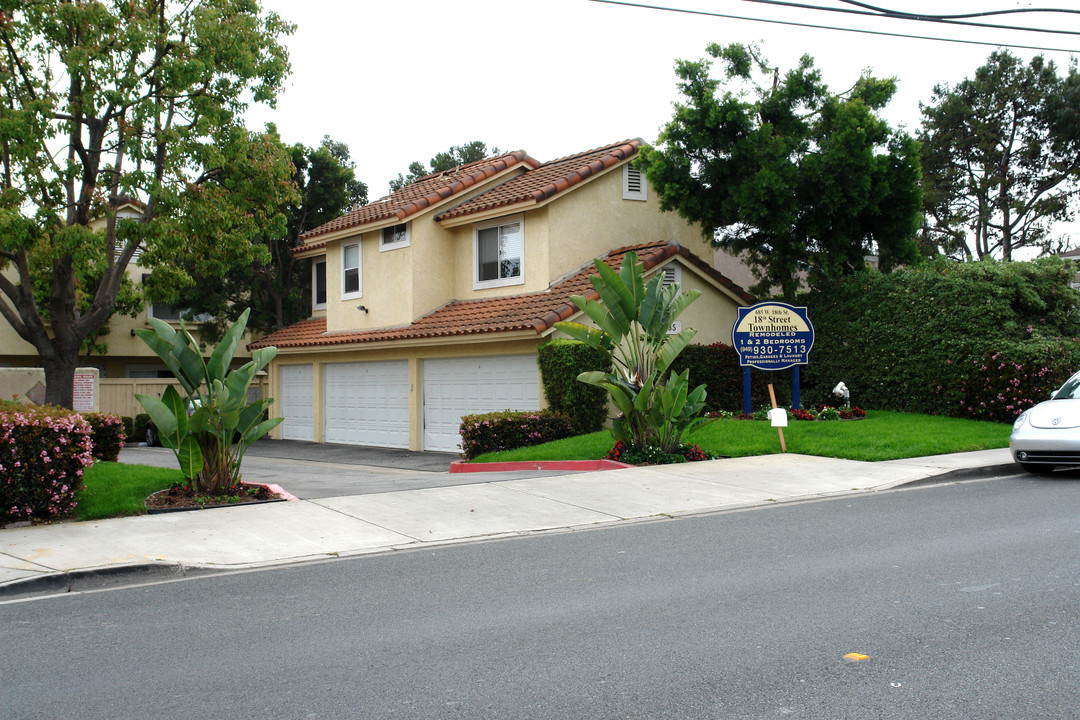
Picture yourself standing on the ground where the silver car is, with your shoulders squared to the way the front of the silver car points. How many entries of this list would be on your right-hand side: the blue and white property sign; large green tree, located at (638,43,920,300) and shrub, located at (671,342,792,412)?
3

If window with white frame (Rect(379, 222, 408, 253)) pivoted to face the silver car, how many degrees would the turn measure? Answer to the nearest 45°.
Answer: approximately 90° to its left

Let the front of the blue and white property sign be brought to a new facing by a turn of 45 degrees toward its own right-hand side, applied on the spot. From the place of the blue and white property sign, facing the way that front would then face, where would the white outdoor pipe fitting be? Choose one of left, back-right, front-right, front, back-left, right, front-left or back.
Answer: back

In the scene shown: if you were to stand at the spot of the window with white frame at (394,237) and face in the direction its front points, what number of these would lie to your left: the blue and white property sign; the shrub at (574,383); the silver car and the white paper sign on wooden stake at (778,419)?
4

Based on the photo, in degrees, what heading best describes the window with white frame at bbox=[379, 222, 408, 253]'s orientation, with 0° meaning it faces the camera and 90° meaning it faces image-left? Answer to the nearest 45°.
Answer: approximately 45°

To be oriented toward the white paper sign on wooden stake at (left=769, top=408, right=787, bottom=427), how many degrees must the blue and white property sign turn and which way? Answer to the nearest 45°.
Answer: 0° — it already faces it

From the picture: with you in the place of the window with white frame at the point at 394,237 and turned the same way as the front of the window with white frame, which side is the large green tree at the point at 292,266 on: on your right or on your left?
on your right

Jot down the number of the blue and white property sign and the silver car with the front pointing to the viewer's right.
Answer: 0

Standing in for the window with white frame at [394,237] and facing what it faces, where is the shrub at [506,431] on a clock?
The shrub is roughly at 10 o'clock from the window with white frame.

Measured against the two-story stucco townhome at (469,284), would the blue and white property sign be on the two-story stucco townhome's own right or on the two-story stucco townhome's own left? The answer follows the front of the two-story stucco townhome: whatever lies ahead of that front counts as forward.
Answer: on the two-story stucco townhome's own left

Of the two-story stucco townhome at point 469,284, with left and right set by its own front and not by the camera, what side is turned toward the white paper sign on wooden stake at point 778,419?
left

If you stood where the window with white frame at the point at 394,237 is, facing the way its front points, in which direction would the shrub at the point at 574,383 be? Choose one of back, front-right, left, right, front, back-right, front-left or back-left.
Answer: left

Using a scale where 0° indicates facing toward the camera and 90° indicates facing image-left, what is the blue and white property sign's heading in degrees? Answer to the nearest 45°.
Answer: approximately 0°

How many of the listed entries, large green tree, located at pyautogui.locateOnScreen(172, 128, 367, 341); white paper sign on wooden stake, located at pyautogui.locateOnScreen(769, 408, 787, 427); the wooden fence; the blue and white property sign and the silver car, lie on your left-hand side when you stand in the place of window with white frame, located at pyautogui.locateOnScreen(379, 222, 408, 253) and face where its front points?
3
